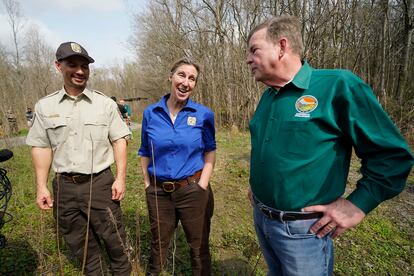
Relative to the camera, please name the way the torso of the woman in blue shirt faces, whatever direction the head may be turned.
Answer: toward the camera

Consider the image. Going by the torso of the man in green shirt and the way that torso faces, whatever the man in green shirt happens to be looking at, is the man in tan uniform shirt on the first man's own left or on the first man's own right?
on the first man's own right

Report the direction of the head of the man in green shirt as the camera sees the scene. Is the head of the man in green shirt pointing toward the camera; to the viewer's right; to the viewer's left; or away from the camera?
to the viewer's left

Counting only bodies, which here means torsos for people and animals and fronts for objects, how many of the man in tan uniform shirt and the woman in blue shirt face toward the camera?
2

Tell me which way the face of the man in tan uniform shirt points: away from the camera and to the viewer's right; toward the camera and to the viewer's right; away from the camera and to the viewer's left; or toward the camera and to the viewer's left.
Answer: toward the camera and to the viewer's right

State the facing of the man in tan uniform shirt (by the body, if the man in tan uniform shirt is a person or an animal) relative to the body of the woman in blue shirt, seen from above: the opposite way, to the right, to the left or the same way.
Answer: the same way

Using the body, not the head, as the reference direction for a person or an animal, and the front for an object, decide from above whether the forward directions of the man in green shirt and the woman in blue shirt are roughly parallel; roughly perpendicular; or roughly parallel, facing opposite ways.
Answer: roughly perpendicular

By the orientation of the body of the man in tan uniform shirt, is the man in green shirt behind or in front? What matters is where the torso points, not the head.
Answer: in front

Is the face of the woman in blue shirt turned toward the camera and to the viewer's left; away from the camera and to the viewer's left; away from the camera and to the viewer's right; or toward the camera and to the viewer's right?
toward the camera and to the viewer's right

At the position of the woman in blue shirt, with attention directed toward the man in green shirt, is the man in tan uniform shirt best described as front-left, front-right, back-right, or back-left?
back-right

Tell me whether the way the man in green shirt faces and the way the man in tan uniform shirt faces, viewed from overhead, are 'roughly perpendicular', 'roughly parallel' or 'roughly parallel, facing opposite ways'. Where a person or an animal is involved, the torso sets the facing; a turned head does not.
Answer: roughly perpendicular

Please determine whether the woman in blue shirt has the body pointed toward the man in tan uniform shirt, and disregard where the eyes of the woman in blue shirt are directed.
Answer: no

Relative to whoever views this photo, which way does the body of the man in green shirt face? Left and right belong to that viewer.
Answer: facing the viewer and to the left of the viewer

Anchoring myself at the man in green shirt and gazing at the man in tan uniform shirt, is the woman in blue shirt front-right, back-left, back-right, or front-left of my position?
front-right

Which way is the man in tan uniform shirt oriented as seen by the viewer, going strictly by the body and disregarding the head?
toward the camera
